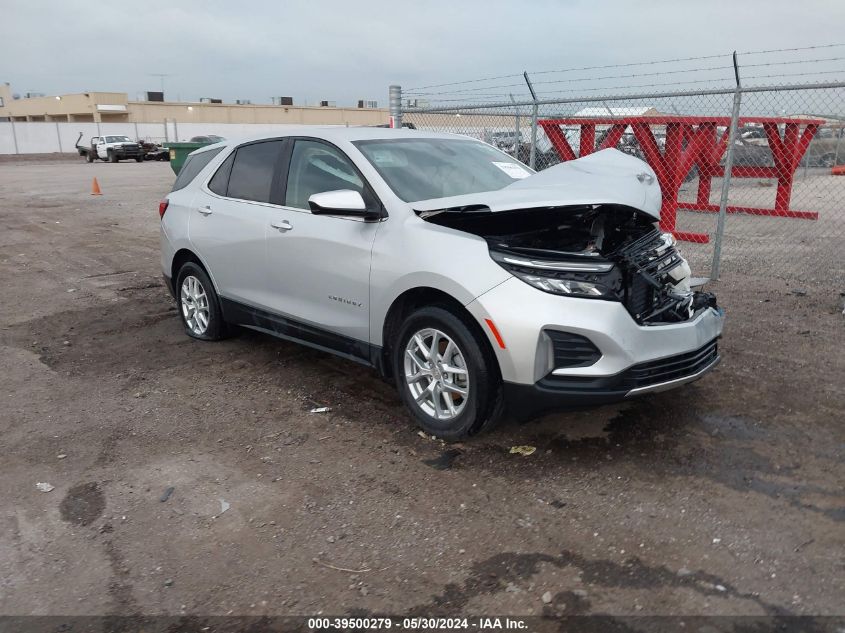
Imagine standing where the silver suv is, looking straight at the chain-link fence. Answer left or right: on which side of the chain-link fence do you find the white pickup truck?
left

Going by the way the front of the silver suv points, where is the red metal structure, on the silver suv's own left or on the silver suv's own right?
on the silver suv's own left

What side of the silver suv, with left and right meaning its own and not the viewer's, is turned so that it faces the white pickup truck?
back

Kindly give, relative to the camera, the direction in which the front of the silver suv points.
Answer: facing the viewer and to the right of the viewer

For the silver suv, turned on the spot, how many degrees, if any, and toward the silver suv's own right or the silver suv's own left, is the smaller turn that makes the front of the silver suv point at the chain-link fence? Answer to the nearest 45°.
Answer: approximately 90° to the silver suv's own left
